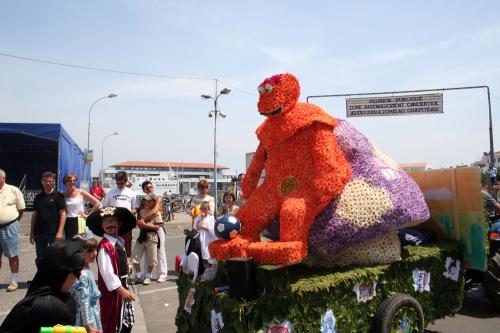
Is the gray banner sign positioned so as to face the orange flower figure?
yes

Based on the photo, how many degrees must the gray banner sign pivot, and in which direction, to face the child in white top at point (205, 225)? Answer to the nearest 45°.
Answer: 0° — it already faces them

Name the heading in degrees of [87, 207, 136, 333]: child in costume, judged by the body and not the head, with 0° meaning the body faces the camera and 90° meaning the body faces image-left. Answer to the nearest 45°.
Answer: approximately 315°

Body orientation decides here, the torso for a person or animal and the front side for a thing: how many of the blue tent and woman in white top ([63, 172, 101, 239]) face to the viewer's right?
0

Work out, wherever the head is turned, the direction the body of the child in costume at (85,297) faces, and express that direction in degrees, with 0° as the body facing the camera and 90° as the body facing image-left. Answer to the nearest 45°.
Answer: approximately 270°

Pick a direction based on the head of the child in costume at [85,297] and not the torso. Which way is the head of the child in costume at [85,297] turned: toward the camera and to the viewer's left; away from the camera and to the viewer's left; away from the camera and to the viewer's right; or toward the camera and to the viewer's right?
toward the camera and to the viewer's right

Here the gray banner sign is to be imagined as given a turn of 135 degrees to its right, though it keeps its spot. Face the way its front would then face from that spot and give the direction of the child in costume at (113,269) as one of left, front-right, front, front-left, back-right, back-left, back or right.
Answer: back-left

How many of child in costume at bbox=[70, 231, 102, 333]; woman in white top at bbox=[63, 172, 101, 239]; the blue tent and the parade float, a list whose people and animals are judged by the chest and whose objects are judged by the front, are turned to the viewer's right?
1

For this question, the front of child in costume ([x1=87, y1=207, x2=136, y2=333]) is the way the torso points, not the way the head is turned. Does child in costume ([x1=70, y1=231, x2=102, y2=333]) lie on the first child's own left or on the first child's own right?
on the first child's own right

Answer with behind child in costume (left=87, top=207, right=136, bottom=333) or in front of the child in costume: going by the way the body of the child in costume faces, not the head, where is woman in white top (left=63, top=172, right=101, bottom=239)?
behind

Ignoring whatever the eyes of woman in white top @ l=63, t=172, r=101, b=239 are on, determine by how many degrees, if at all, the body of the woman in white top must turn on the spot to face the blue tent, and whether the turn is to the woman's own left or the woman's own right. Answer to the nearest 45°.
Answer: approximately 180°
